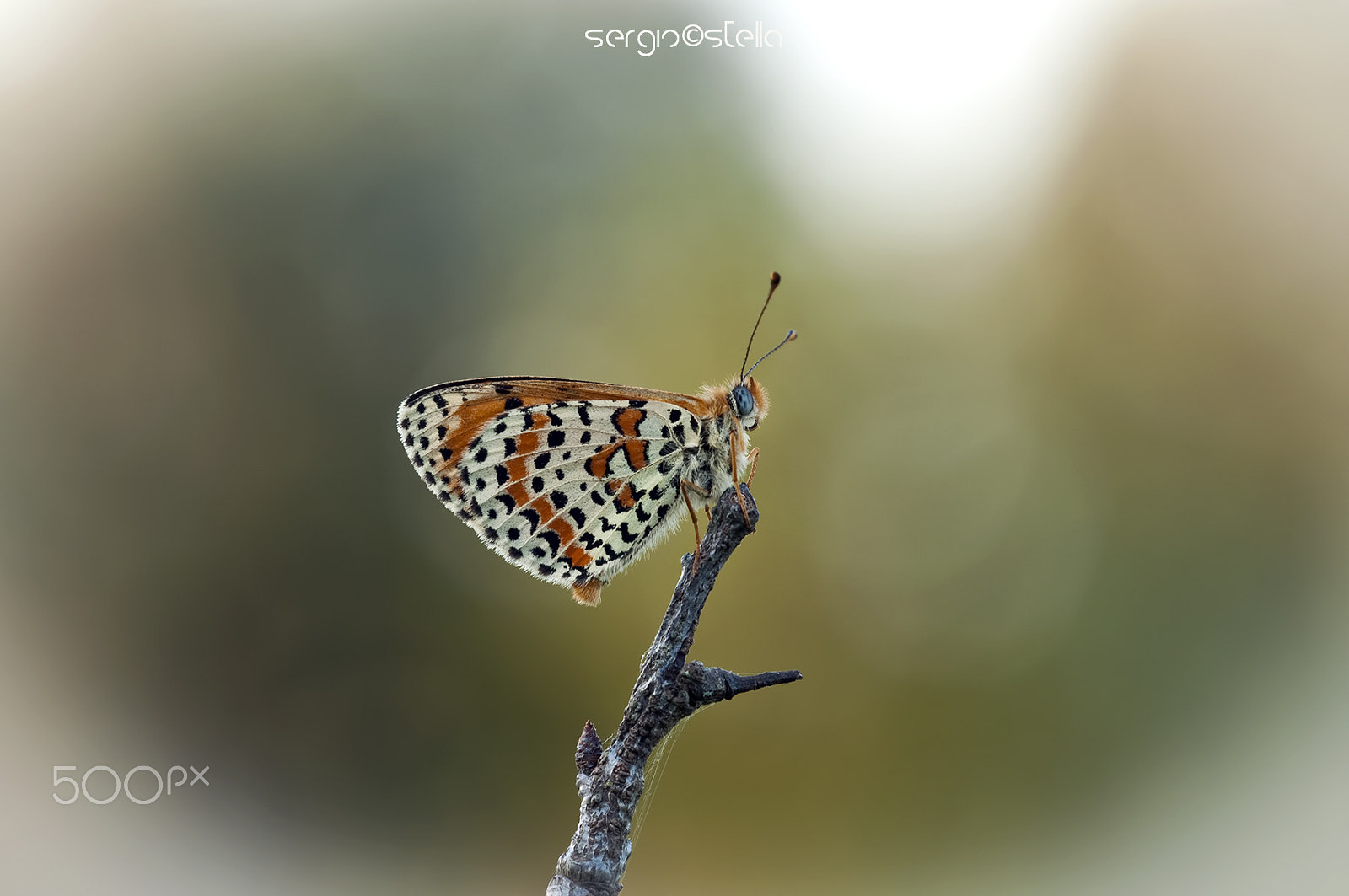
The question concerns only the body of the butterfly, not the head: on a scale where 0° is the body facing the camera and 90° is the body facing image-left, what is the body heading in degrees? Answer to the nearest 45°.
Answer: approximately 270°
